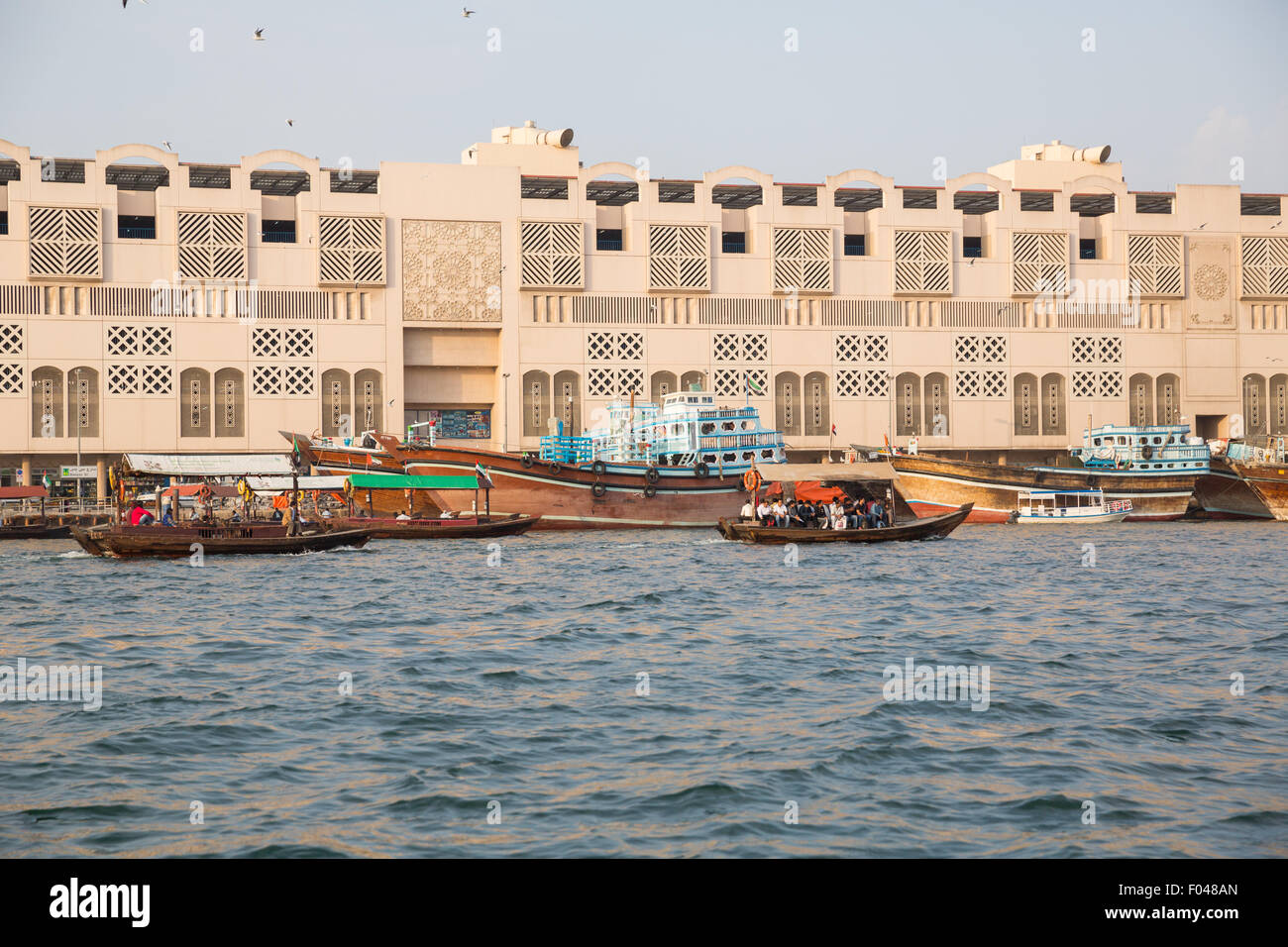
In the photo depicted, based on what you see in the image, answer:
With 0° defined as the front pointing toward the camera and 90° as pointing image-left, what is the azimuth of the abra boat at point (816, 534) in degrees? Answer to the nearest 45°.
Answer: approximately 270°

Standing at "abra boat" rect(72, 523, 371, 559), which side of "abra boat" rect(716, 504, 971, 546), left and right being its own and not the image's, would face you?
back
